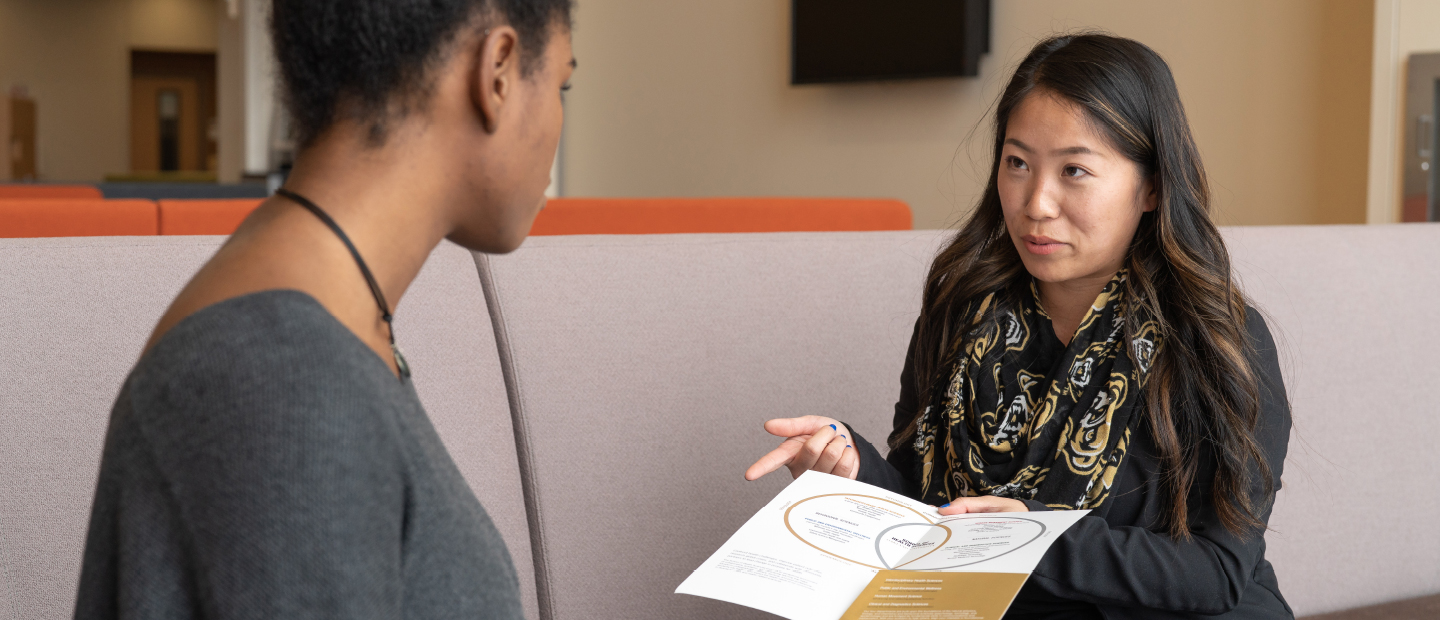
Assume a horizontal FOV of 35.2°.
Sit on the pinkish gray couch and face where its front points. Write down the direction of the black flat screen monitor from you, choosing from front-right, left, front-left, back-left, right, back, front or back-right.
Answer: back

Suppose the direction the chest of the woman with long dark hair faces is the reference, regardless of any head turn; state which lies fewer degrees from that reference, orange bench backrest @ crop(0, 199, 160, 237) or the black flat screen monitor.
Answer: the orange bench backrest

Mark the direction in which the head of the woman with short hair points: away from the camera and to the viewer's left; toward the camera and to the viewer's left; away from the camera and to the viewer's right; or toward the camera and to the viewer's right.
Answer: away from the camera and to the viewer's right

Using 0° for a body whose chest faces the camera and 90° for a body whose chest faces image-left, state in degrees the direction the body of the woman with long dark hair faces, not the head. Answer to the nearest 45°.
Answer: approximately 45°

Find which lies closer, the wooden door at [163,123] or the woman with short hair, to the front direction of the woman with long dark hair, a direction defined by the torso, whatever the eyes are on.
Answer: the woman with short hair
